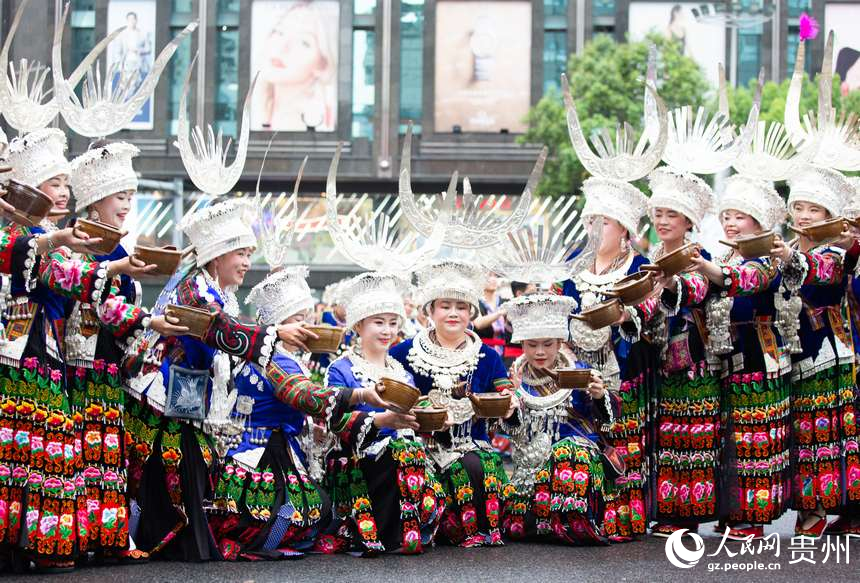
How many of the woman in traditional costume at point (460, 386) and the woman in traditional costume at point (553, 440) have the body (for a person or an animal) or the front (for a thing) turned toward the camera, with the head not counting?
2

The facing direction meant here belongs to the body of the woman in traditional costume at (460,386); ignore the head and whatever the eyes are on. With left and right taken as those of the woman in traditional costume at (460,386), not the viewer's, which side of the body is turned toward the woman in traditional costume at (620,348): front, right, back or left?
left

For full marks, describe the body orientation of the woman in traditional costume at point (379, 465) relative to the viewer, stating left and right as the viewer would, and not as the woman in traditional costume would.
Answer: facing the viewer and to the right of the viewer

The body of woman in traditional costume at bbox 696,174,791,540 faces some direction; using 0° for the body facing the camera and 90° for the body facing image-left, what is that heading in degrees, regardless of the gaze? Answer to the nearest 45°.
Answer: approximately 45°

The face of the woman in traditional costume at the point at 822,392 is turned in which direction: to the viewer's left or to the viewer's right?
to the viewer's left

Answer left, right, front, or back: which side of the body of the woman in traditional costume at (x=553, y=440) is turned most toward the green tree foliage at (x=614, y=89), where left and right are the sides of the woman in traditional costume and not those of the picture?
back

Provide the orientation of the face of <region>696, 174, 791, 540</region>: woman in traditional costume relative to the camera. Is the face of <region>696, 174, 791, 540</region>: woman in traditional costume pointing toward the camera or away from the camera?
toward the camera

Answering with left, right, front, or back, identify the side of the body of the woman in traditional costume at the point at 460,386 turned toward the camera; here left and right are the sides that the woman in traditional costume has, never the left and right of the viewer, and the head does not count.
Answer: front

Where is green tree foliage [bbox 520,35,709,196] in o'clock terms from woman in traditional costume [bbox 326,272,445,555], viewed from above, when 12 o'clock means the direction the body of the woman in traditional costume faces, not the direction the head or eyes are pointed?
The green tree foliage is roughly at 8 o'clock from the woman in traditional costume.

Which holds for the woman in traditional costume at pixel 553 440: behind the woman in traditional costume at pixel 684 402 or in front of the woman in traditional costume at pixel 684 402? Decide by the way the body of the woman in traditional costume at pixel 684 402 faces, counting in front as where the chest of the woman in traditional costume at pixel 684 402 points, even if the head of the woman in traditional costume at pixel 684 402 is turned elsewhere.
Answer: in front

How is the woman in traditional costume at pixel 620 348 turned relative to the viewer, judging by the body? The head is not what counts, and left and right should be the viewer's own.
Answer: facing the viewer and to the left of the viewer

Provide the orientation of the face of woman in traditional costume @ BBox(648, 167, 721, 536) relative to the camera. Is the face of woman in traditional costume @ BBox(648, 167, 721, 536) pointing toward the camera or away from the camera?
toward the camera

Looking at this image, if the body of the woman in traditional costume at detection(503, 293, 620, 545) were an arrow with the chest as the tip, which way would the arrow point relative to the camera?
toward the camera

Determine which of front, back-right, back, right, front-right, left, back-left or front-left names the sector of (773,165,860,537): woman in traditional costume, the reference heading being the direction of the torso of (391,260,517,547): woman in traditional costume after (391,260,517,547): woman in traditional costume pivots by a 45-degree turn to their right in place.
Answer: back-left

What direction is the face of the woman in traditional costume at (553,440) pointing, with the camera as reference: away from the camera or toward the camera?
toward the camera
